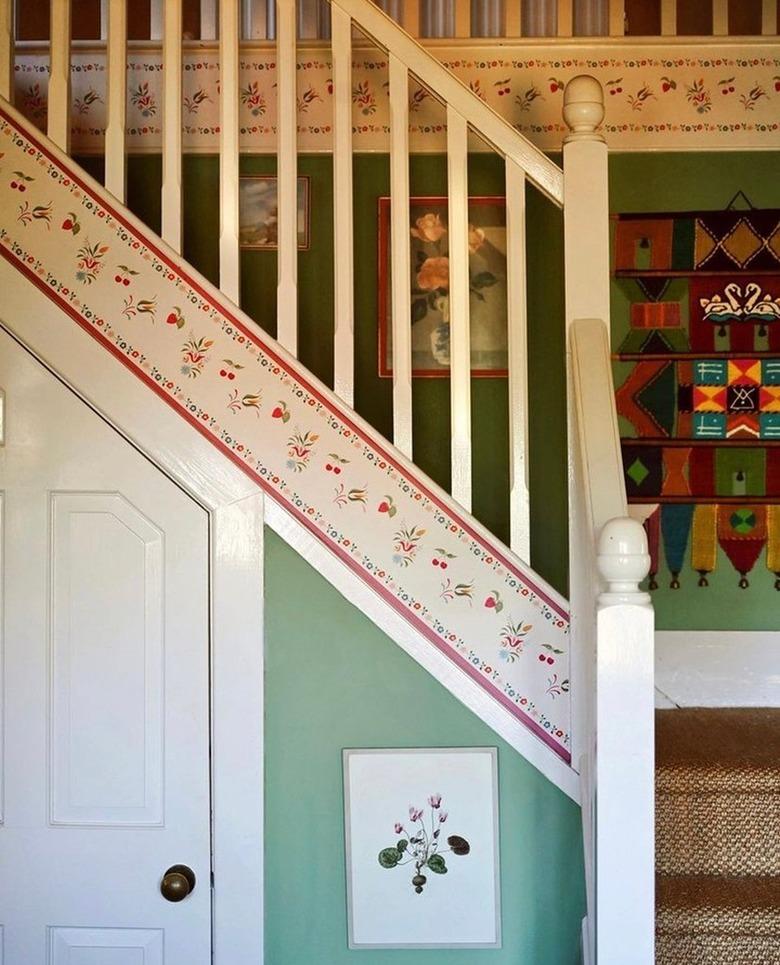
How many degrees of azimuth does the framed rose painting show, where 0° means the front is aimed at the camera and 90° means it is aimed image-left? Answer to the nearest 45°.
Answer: approximately 0°

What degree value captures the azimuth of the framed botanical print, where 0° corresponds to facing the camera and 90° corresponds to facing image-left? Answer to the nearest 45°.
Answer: approximately 0°

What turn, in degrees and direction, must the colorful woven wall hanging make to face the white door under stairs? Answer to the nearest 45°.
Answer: approximately 45° to its right

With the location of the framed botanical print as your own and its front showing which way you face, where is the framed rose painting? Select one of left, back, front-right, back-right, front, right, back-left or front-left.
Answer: back
